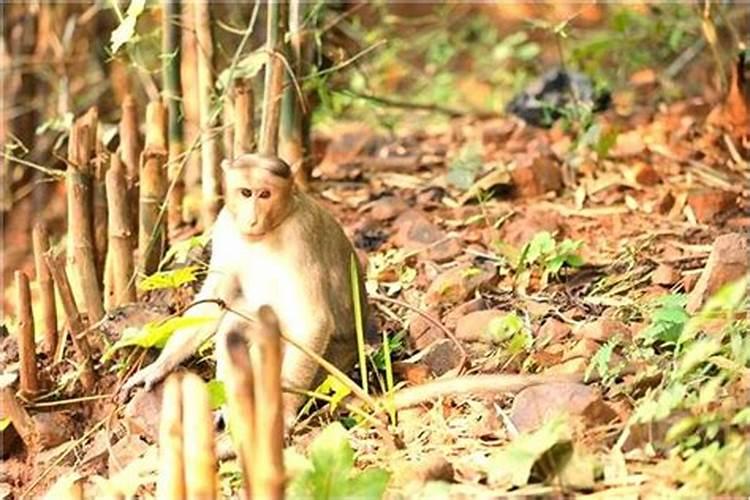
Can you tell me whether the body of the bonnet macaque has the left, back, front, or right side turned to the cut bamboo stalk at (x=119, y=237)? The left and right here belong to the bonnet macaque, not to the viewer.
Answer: right

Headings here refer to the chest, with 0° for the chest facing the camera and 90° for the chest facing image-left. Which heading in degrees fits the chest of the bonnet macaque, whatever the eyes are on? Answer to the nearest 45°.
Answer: approximately 45°

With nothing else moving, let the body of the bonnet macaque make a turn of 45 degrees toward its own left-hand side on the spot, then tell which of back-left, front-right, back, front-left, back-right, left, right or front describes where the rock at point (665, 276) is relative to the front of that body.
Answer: left

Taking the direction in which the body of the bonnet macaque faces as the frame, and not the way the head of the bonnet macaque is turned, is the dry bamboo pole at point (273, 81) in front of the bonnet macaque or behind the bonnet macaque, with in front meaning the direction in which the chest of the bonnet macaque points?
behind

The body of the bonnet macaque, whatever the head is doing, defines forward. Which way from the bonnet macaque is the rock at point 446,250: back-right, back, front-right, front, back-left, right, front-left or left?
back

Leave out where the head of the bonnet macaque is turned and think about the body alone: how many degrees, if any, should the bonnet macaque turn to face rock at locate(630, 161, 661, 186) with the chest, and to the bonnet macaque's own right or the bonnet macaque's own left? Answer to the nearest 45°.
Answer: approximately 180°

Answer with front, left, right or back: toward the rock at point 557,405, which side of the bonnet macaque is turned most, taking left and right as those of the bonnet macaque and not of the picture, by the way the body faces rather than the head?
left

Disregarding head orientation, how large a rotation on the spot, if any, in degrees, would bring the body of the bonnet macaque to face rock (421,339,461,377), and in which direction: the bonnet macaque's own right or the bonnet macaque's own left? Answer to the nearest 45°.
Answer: approximately 135° to the bonnet macaque's own left

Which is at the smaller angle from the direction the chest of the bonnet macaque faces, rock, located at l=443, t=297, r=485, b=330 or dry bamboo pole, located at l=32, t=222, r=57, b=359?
the dry bamboo pole
